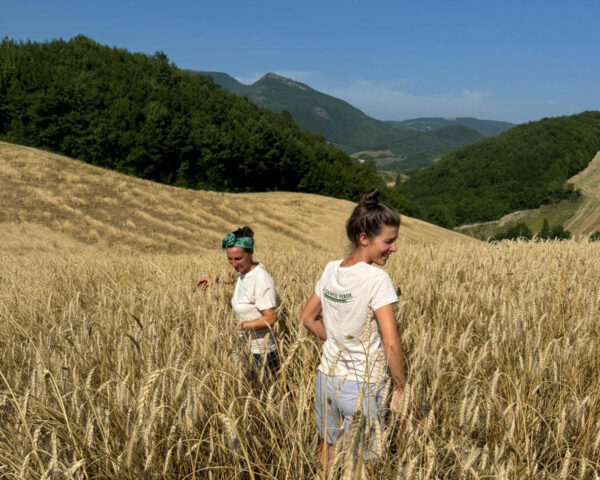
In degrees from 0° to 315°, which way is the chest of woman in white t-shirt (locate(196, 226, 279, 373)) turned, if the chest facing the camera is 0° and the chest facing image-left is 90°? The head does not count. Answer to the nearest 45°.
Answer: approximately 45°

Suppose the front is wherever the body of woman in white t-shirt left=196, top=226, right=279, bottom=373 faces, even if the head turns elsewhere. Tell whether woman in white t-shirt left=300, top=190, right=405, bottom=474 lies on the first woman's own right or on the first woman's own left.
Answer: on the first woman's own left

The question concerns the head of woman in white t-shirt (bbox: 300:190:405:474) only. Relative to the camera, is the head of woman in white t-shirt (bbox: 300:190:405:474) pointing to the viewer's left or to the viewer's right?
to the viewer's right
